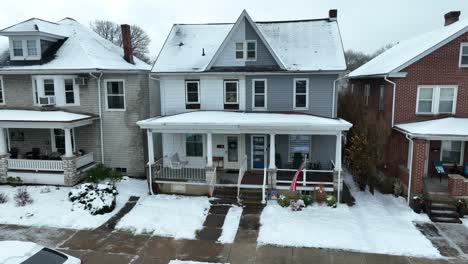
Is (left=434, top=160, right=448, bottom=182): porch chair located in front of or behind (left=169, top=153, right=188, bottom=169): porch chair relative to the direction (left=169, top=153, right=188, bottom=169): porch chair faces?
in front

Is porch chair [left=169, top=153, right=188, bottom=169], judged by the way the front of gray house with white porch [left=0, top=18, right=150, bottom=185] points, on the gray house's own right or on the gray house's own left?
on the gray house's own left

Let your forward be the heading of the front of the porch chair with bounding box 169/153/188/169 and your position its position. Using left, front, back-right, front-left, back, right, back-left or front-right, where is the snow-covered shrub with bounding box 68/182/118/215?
right

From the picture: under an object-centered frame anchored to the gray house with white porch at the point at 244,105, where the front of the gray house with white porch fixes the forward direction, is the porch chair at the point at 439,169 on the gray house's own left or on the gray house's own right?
on the gray house's own left

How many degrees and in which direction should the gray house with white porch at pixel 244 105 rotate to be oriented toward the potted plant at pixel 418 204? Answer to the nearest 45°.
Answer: approximately 45° to its left

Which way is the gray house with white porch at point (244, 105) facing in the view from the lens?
facing the viewer

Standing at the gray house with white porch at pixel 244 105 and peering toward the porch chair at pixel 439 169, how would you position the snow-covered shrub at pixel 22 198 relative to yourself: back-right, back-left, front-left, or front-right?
back-right

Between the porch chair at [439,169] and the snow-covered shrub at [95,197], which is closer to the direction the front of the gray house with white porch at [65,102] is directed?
the snow-covered shrub

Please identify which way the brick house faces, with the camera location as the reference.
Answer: facing the viewer and to the right of the viewer

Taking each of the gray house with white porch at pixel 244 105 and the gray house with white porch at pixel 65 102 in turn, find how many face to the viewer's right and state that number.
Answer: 0

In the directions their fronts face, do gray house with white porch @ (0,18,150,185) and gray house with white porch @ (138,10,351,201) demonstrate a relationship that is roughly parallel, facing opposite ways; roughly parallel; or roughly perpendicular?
roughly parallel

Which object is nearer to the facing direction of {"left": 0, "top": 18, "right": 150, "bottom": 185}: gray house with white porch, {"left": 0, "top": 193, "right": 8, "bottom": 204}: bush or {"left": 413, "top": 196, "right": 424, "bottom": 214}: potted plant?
the bush

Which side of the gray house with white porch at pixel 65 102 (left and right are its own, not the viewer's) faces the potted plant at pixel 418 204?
left

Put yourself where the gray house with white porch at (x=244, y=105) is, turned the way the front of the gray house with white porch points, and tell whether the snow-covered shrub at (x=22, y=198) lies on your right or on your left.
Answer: on your right
